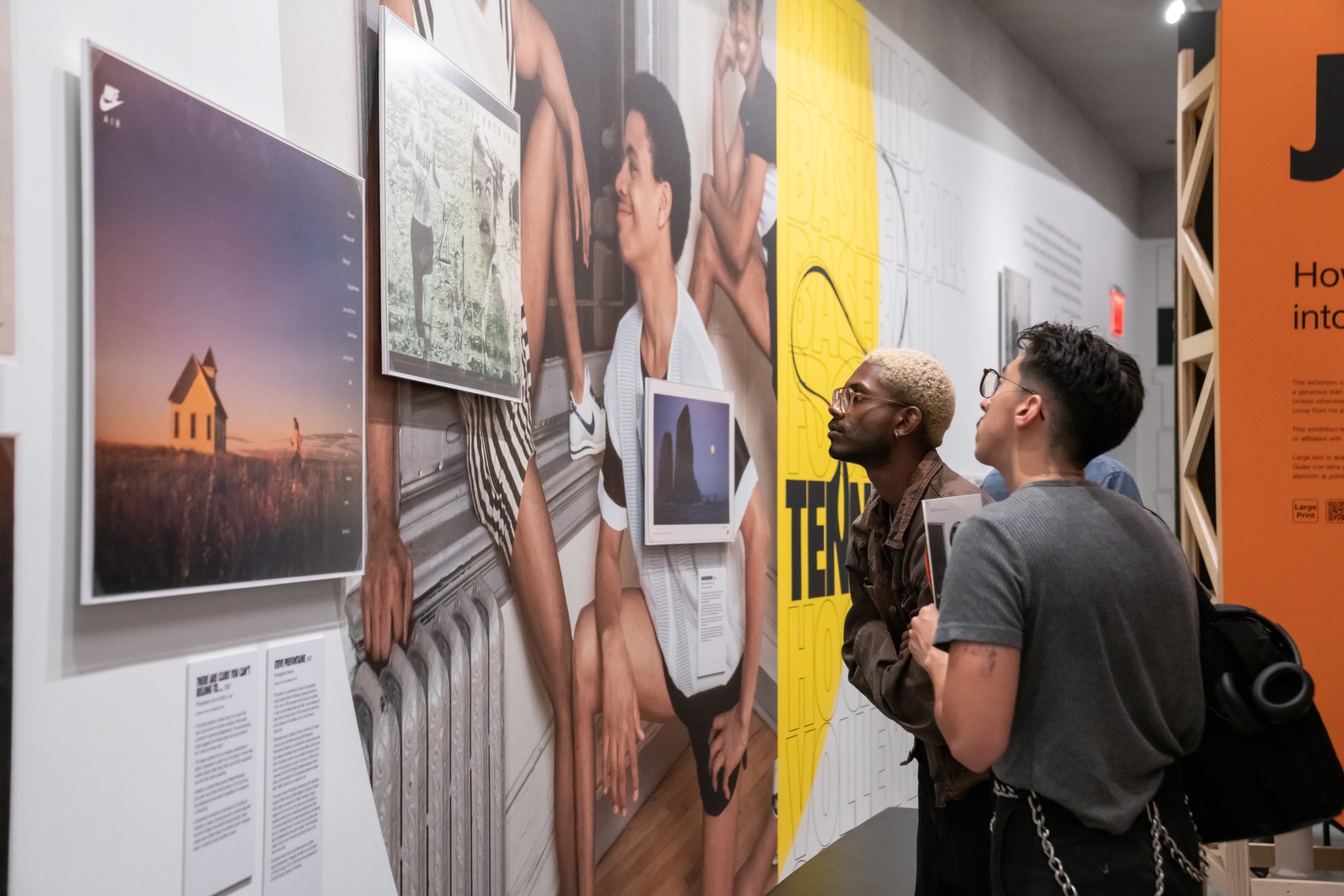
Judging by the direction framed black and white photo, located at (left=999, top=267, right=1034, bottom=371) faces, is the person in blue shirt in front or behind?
in front

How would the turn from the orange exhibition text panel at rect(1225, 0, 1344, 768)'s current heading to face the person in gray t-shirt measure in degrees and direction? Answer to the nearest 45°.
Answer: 0° — it already faces them

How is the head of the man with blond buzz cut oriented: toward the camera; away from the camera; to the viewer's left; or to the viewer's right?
to the viewer's left

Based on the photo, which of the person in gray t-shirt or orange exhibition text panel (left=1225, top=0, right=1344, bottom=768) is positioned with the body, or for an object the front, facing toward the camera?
the orange exhibition text panel

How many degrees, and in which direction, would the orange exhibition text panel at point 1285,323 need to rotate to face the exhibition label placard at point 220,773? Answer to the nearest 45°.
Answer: approximately 45° to its right

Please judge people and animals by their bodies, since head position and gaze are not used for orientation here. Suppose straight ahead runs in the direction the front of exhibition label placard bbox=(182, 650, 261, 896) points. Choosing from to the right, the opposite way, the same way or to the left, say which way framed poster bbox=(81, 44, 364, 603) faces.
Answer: the same way

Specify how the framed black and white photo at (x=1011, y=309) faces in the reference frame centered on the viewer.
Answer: facing the viewer and to the right of the viewer

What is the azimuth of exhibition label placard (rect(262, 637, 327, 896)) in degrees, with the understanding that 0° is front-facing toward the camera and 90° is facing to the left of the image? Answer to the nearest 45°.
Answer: approximately 315°

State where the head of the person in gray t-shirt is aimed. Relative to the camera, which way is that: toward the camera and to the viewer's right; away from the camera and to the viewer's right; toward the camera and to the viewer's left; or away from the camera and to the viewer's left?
away from the camera and to the viewer's left

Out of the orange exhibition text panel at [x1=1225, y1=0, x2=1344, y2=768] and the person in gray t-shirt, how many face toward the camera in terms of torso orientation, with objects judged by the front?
1

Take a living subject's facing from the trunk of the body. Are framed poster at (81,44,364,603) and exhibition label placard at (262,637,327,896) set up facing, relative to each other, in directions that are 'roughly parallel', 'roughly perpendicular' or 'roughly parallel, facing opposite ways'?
roughly parallel

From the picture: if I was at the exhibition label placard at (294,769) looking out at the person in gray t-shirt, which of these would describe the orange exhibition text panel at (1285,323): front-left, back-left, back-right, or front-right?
front-left

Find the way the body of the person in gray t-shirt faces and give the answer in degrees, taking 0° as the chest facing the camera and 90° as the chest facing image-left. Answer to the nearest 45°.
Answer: approximately 135°

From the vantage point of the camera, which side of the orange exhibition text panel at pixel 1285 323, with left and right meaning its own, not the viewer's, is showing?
front
